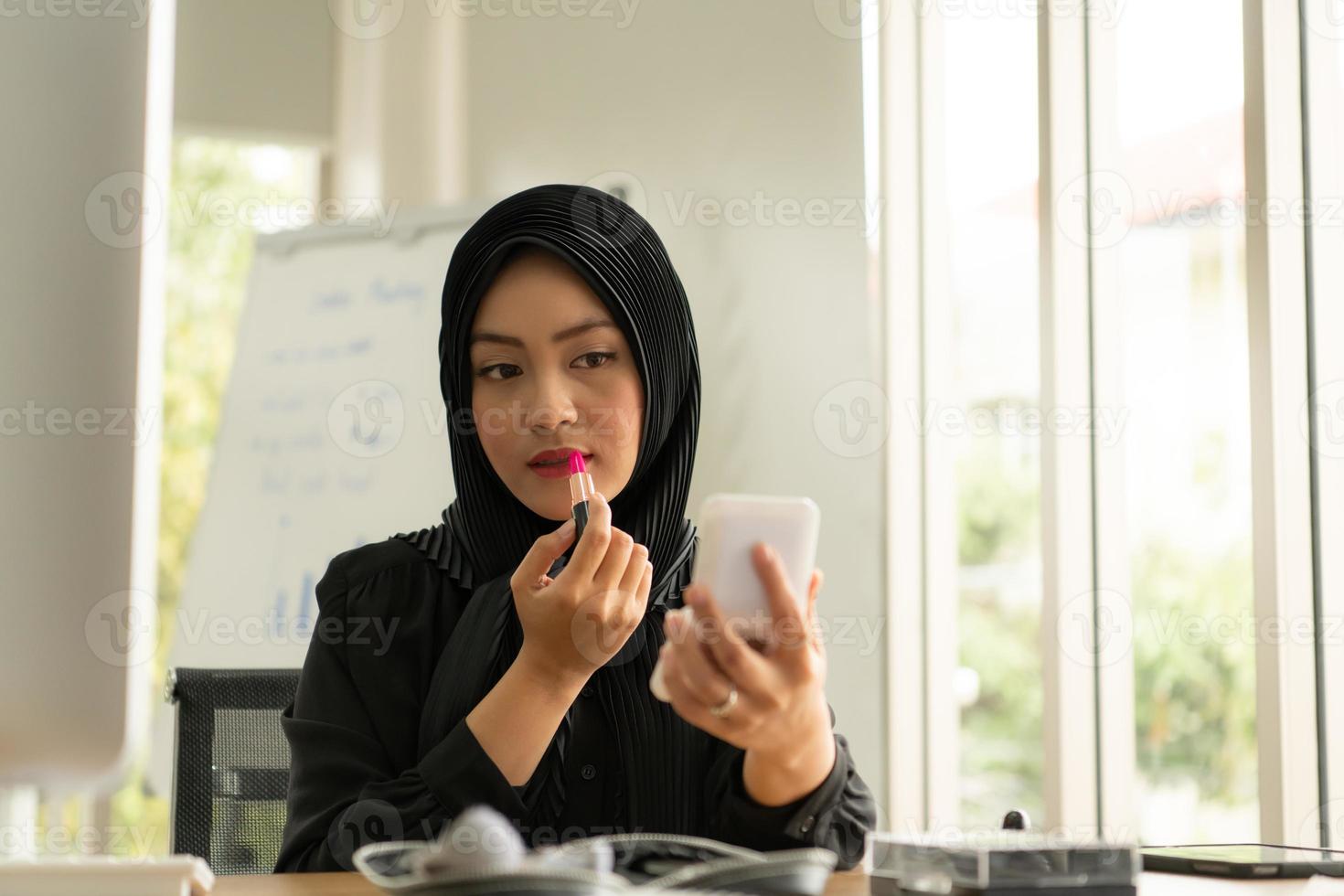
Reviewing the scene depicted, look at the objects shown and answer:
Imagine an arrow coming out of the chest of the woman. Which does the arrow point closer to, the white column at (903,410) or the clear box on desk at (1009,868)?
the clear box on desk

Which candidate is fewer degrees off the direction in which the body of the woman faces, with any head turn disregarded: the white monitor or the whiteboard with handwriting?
the white monitor

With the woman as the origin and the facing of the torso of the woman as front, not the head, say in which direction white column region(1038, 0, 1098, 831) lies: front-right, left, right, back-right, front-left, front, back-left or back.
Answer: back-left

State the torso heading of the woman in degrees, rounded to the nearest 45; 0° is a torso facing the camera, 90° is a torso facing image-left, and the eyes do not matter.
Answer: approximately 0°

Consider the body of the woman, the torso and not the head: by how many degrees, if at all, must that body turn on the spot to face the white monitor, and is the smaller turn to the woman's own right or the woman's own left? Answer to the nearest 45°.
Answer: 0° — they already face it

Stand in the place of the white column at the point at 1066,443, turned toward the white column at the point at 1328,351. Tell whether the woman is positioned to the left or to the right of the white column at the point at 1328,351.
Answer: right
